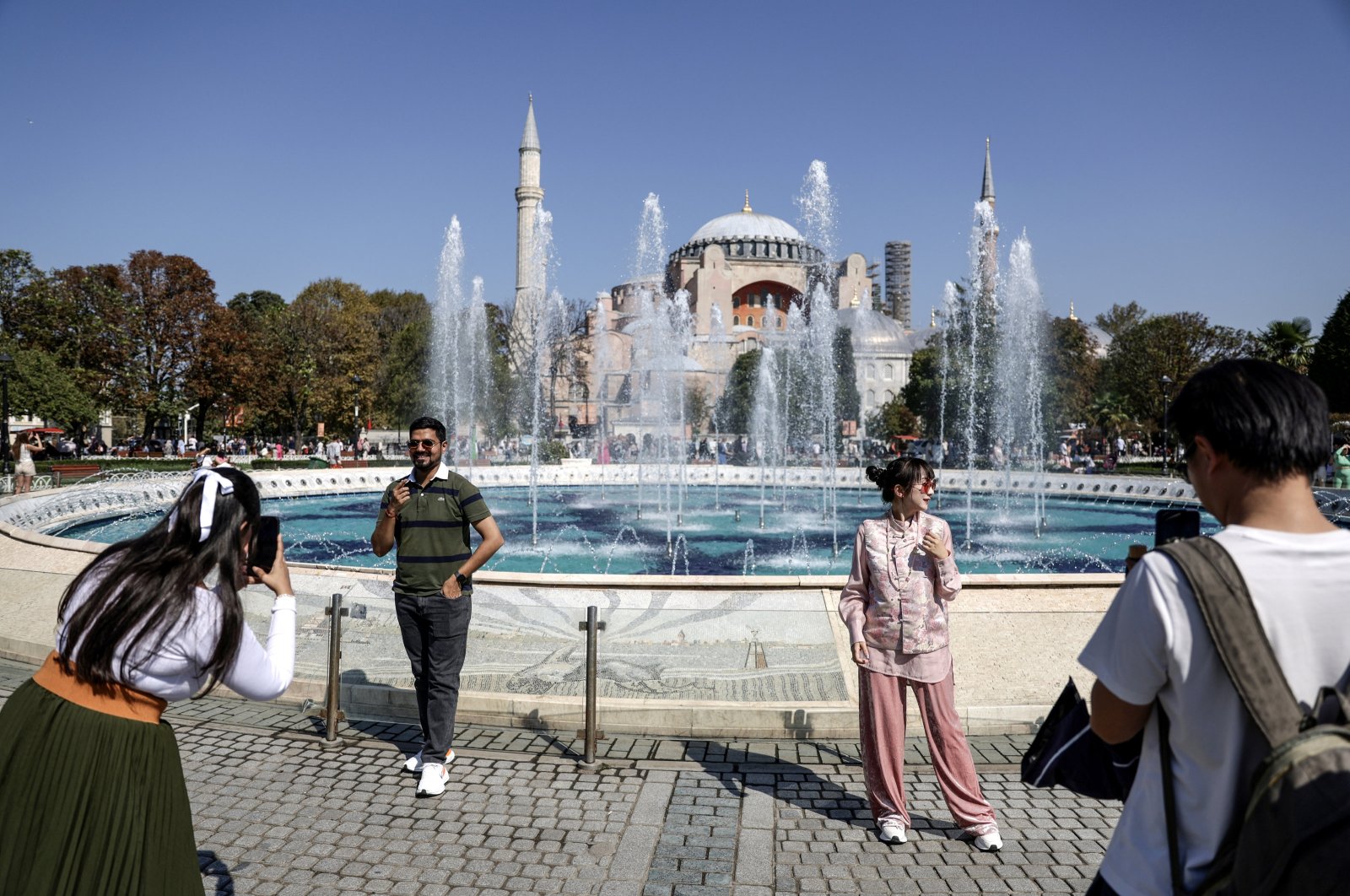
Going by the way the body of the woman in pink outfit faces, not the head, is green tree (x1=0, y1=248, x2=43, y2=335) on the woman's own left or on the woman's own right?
on the woman's own right

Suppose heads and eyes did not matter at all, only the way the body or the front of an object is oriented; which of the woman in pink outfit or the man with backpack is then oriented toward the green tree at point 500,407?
the man with backpack

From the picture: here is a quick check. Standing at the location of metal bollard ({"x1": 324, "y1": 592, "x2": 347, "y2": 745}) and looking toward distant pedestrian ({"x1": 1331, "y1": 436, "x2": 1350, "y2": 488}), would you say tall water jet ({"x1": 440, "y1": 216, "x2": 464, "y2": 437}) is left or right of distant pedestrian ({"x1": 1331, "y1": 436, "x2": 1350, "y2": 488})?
left

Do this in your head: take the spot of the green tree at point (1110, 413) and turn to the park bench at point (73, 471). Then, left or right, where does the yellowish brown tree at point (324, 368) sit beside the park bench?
right

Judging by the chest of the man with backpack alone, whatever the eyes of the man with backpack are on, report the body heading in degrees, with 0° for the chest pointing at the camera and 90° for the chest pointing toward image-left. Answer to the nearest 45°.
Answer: approximately 135°

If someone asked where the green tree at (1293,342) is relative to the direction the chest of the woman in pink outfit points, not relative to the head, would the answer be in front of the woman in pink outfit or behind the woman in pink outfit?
behind

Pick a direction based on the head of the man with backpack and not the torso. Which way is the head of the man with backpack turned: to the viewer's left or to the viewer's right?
to the viewer's left

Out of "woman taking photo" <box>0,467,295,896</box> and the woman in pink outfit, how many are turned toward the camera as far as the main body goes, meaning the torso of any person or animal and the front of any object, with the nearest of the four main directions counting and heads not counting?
1

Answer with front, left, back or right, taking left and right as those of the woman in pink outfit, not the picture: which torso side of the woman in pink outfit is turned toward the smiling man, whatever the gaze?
right

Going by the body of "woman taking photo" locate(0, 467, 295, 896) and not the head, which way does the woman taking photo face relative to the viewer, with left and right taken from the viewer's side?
facing away from the viewer and to the right of the viewer

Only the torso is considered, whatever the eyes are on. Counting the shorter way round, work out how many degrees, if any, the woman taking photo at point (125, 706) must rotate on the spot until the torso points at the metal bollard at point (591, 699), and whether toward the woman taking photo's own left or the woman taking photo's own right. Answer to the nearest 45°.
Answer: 0° — they already face it

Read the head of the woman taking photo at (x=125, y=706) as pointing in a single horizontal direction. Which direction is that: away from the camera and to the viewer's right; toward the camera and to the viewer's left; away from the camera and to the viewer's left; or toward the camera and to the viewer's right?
away from the camera and to the viewer's right

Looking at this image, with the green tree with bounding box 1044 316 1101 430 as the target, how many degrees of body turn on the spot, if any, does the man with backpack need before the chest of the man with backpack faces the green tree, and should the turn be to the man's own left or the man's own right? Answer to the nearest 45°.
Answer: approximately 45° to the man's own right

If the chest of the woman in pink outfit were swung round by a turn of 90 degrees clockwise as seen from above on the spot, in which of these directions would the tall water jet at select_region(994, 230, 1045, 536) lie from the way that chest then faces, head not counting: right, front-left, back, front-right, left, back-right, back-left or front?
right

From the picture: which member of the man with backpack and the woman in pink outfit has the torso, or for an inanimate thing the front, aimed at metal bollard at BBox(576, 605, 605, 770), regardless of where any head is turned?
the man with backpack

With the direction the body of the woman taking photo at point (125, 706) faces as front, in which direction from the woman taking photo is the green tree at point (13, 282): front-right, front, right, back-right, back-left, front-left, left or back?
front-left

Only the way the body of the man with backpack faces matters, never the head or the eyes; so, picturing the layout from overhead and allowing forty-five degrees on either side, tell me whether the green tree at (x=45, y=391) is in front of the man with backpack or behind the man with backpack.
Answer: in front
